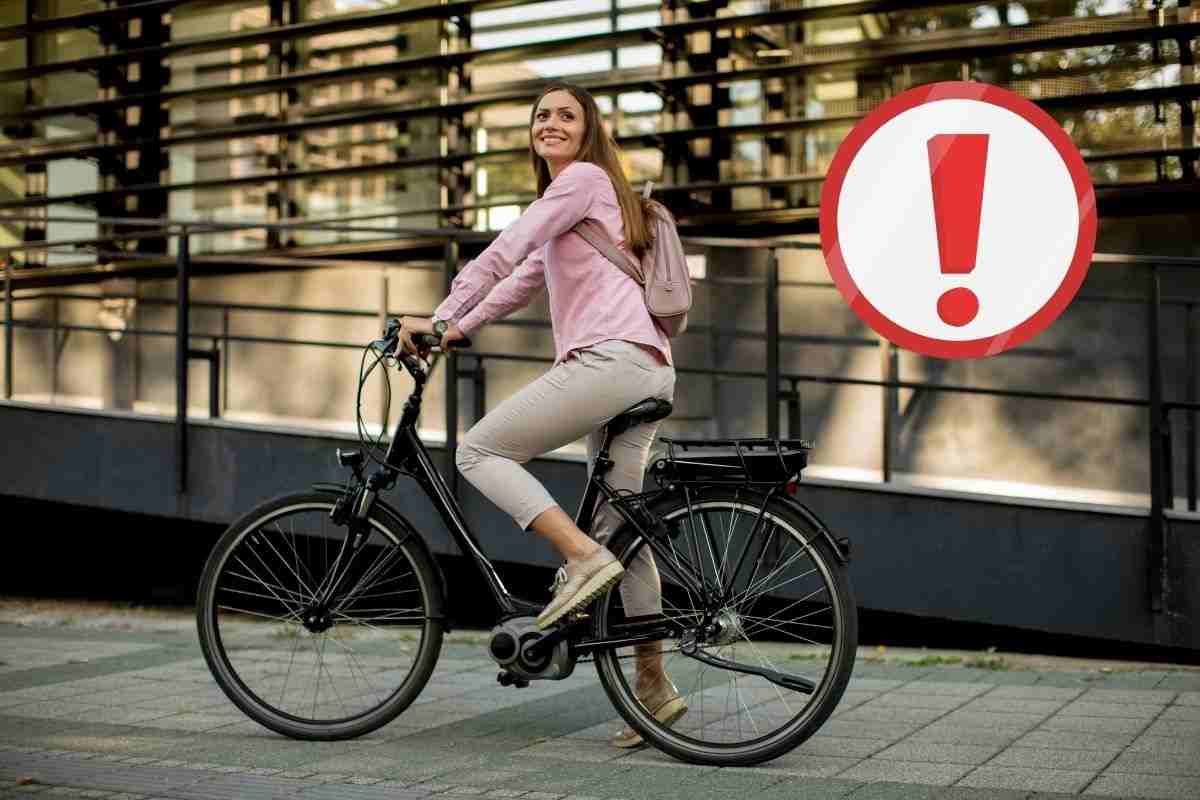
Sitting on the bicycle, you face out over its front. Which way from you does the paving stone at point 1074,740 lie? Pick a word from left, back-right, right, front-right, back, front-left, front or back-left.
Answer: back

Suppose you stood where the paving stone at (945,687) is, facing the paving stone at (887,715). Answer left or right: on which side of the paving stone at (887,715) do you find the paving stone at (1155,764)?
left

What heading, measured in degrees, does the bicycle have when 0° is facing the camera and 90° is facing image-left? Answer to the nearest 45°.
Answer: approximately 90°

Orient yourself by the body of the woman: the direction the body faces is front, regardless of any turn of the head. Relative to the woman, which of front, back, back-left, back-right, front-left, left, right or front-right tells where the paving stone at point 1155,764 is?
back

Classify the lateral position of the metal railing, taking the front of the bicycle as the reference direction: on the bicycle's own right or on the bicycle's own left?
on the bicycle's own right

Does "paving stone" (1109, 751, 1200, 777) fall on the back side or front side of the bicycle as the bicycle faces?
on the back side

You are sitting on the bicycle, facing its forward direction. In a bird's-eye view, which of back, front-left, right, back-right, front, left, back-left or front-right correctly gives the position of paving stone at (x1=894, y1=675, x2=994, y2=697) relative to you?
back-right

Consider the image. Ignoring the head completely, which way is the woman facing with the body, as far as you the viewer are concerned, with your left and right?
facing to the left of the viewer

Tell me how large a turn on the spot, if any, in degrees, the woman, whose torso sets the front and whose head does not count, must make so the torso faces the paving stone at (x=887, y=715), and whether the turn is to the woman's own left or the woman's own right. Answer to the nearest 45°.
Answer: approximately 135° to the woman's own right

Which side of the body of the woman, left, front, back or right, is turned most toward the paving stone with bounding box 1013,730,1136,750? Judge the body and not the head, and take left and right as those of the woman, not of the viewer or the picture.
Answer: back

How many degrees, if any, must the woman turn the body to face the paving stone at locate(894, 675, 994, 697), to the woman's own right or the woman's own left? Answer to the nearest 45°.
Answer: approximately 135° to the woman's own right

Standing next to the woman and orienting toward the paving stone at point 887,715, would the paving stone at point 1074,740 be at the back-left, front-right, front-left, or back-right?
front-right
